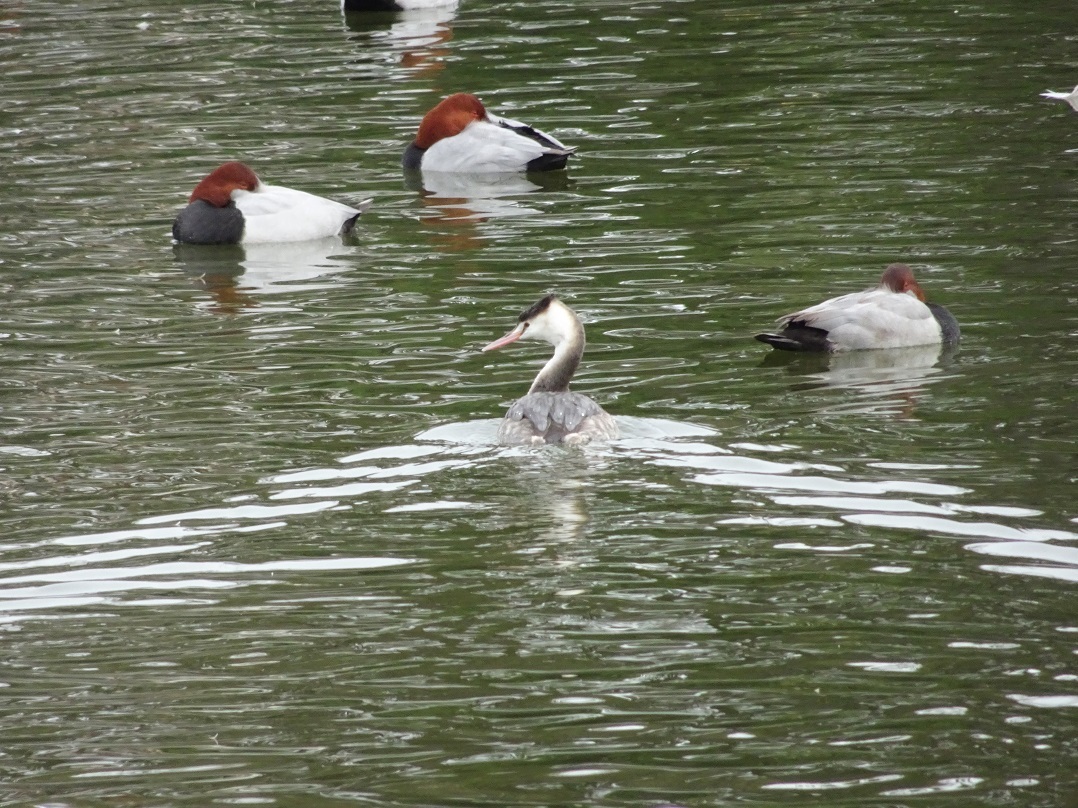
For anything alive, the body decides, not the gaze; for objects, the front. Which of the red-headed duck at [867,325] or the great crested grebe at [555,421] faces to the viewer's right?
the red-headed duck

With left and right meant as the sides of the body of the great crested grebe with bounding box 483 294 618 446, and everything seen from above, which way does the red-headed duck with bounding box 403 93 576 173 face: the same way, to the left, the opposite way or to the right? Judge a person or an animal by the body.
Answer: to the left

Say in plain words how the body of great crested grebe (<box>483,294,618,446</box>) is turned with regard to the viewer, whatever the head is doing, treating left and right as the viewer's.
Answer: facing away from the viewer

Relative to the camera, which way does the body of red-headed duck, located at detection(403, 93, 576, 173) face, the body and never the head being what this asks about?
to the viewer's left

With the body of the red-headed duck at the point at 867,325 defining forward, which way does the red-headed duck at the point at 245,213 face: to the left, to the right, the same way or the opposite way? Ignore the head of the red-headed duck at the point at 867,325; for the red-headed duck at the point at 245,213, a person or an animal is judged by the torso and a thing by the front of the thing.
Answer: the opposite way

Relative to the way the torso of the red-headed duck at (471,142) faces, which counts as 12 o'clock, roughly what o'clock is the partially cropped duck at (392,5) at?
The partially cropped duck is roughly at 3 o'clock from the red-headed duck.

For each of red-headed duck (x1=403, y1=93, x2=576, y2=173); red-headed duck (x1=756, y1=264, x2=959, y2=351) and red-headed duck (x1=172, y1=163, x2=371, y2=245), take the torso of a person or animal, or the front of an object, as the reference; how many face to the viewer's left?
2

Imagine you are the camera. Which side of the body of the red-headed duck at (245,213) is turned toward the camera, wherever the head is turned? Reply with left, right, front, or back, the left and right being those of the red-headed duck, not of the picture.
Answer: left

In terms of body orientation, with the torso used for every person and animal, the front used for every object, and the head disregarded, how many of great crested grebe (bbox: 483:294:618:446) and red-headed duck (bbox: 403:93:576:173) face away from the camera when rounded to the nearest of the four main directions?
1

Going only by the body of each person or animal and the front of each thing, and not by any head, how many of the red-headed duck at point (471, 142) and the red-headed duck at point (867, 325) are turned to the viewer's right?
1

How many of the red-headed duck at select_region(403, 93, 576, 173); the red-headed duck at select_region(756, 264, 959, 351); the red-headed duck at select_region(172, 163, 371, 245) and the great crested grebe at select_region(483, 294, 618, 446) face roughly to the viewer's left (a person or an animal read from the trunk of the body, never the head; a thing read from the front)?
2

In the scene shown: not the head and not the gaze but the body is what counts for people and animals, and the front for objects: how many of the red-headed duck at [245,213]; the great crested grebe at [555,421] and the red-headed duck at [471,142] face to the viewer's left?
2

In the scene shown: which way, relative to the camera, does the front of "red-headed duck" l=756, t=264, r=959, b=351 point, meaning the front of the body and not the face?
to the viewer's right
